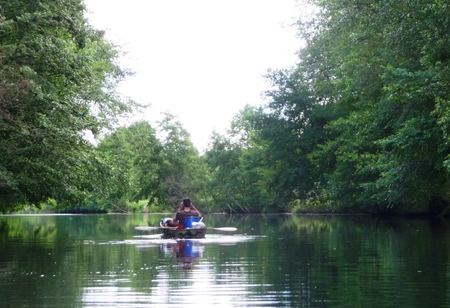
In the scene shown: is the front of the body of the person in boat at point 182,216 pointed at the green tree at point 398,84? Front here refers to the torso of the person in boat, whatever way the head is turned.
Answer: no
